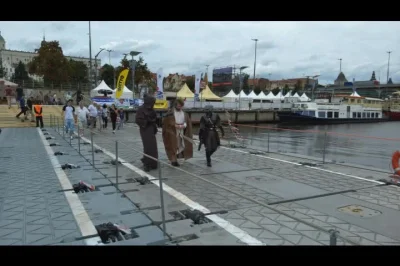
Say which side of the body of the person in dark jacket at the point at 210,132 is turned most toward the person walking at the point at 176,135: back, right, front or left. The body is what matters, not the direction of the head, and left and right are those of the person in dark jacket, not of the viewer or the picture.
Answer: right

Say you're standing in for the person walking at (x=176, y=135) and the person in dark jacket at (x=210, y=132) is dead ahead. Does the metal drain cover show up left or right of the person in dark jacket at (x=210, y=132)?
right

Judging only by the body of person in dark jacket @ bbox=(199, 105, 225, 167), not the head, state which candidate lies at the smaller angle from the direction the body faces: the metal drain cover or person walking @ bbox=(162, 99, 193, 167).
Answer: the metal drain cover

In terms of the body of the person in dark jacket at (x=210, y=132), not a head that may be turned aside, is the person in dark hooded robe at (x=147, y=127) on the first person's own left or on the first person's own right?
on the first person's own right

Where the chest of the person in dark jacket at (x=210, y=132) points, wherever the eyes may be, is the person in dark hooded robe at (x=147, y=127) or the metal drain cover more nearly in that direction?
the metal drain cover

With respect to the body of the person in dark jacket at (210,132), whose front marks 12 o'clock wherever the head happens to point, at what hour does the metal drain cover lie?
The metal drain cover is roughly at 11 o'clock from the person in dark jacket.

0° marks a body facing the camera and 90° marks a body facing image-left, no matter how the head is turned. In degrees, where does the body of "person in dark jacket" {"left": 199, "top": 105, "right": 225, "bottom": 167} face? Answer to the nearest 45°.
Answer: approximately 0°
